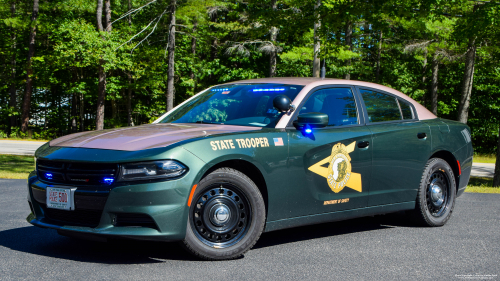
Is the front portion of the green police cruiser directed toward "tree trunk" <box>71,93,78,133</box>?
no

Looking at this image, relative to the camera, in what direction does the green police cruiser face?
facing the viewer and to the left of the viewer
